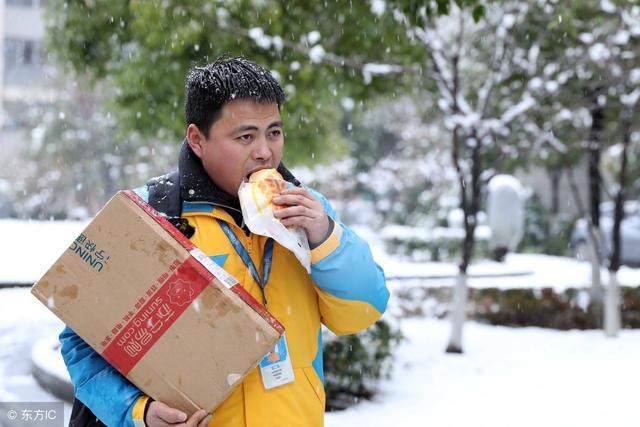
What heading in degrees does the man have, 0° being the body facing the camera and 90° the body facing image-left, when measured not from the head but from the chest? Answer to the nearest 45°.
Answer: approximately 315°

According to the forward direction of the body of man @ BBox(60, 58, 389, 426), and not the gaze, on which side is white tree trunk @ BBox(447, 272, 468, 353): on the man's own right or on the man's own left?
on the man's own left

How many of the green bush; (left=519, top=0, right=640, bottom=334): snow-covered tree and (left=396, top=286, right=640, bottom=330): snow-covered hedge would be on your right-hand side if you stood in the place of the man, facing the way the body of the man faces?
0

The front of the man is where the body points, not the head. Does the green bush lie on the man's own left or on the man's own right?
on the man's own left

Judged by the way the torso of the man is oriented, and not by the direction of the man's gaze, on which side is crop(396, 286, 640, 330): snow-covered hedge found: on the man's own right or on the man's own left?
on the man's own left
